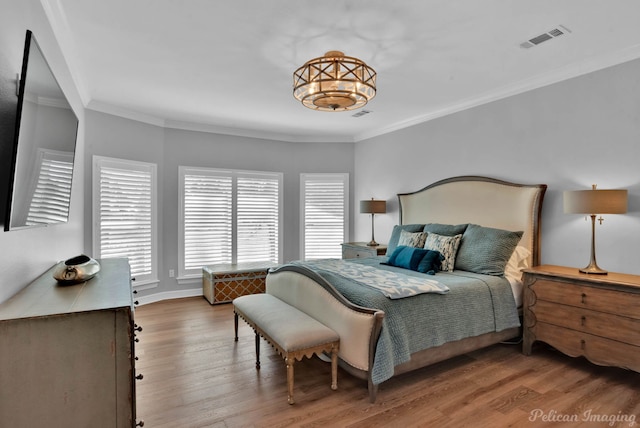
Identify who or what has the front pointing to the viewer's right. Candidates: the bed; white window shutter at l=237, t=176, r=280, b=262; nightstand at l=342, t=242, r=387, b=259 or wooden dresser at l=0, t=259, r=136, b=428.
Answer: the wooden dresser

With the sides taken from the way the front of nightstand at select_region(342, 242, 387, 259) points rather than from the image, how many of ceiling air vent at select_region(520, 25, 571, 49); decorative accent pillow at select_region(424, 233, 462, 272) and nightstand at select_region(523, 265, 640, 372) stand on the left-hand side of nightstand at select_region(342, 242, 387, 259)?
3

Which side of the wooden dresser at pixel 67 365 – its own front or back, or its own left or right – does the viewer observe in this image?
right

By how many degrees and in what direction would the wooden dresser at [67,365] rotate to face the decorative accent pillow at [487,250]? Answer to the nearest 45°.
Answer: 0° — it already faces it

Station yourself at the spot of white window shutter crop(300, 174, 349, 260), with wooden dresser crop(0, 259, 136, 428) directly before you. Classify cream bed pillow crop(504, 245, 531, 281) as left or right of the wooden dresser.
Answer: left

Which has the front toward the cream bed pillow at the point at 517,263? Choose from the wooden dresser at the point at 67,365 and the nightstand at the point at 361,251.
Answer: the wooden dresser

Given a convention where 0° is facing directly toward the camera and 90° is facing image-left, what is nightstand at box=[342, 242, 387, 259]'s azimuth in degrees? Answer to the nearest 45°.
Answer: approximately 45°

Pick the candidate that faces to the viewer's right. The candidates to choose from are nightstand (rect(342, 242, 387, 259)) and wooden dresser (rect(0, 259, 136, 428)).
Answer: the wooden dresser
